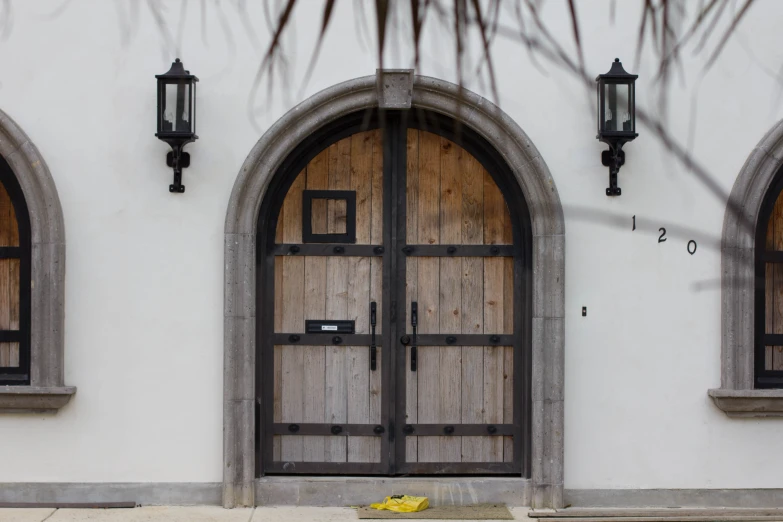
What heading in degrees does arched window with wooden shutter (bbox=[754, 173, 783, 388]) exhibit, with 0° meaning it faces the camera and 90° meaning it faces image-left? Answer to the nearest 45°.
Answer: approximately 0°

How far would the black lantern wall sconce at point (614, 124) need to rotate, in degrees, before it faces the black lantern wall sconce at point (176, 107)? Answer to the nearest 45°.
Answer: approximately 90° to its right

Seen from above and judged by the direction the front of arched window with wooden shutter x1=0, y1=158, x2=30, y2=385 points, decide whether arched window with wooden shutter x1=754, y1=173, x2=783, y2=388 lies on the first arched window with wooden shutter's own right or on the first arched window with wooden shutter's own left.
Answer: on the first arched window with wooden shutter's own left

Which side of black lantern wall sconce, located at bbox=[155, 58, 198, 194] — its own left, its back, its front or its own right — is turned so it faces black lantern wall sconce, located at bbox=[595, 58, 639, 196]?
left

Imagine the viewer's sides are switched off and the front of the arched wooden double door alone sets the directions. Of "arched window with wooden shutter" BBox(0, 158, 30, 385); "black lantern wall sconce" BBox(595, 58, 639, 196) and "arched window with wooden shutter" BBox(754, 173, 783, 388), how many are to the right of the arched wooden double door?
1

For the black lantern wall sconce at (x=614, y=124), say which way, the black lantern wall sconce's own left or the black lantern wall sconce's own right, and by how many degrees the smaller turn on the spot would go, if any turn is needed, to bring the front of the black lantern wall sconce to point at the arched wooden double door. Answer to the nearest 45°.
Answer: approximately 90° to the black lantern wall sconce's own right

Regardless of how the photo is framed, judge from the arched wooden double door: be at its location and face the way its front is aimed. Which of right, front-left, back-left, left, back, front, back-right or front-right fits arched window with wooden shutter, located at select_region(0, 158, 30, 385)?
right

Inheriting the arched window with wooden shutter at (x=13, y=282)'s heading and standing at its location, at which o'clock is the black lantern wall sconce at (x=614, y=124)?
The black lantern wall sconce is roughly at 10 o'clock from the arched window with wooden shutter.
